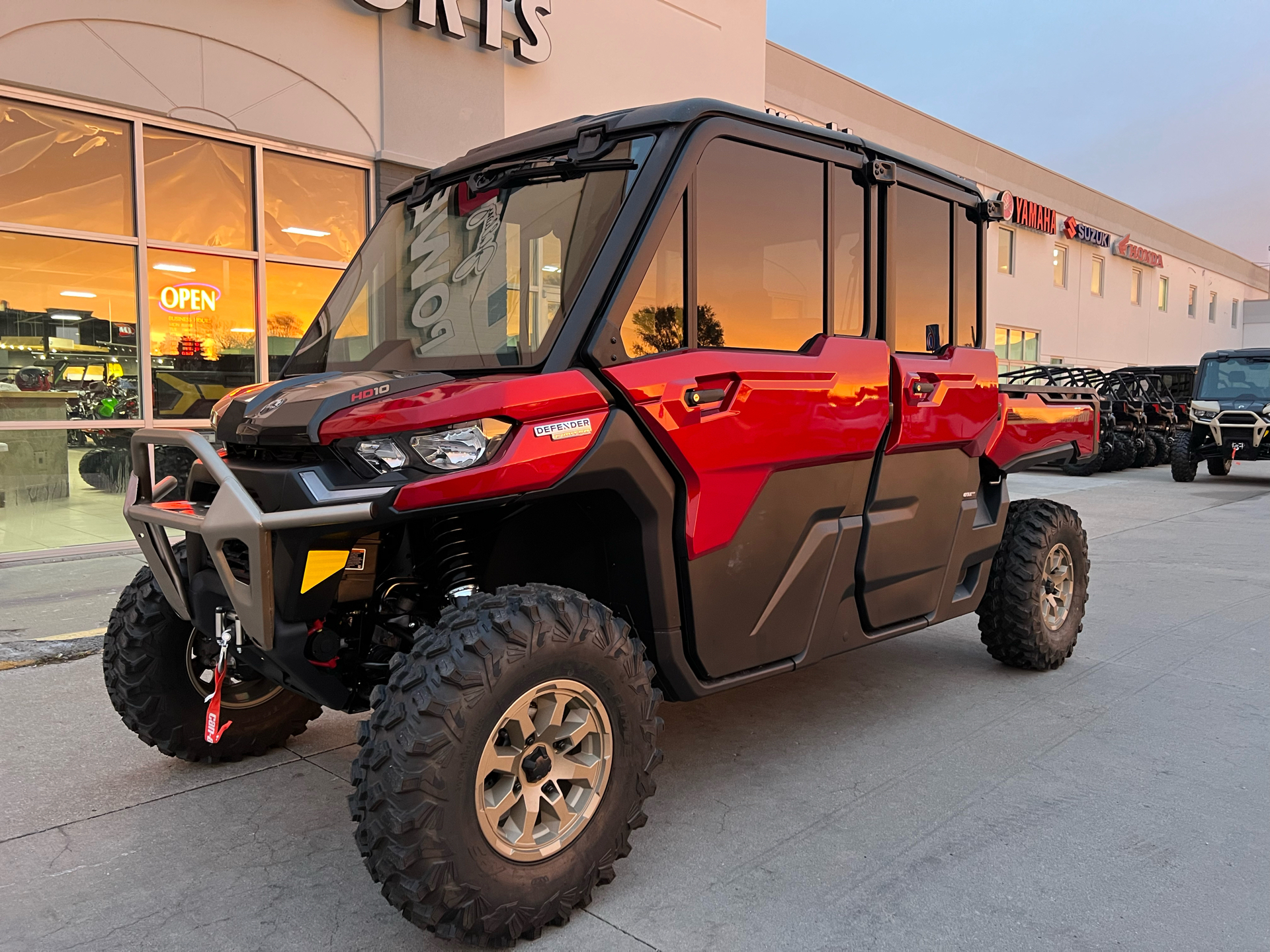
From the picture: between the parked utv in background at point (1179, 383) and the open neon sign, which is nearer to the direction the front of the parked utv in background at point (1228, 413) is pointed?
the open neon sign

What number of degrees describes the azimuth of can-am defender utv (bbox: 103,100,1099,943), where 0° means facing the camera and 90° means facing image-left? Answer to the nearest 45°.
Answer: approximately 45°

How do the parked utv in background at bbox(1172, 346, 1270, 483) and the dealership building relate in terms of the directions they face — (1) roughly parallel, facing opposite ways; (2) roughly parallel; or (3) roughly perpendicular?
roughly perpendicular

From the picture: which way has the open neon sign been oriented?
toward the camera

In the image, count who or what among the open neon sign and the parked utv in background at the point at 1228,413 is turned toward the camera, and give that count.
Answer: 2

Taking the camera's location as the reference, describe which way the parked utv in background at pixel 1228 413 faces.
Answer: facing the viewer

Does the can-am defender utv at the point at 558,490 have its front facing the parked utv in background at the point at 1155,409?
no

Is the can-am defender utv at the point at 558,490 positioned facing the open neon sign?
no

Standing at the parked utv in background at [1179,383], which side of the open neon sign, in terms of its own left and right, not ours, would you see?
left

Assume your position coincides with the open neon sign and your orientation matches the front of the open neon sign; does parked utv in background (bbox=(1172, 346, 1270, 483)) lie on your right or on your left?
on your left

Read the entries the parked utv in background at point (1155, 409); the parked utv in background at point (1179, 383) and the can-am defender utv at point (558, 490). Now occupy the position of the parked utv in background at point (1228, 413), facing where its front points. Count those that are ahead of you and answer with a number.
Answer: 1

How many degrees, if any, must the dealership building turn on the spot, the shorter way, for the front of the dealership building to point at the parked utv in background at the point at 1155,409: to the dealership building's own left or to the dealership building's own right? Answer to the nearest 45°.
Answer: approximately 90° to the dealership building's own left

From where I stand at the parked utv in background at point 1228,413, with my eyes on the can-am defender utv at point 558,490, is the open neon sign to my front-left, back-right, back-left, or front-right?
front-right

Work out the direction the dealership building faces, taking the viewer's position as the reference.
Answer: facing the viewer and to the right of the viewer

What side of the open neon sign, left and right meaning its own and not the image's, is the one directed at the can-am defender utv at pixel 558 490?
front
